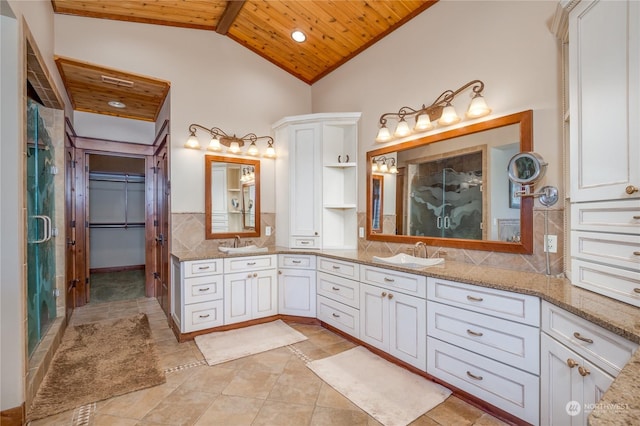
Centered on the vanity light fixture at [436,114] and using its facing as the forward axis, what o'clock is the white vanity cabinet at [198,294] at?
The white vanity cabinet is roughly at 1 o'clock from the vanity light fixture.

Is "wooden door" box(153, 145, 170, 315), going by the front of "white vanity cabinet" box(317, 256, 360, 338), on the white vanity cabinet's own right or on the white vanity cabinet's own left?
on the white vanity cabinet's own right

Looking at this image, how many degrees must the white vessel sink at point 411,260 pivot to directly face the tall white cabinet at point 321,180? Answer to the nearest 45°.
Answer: approximately 90° to its right

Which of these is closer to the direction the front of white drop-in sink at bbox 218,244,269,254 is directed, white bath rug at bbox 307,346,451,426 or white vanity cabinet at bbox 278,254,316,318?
the white bath rug

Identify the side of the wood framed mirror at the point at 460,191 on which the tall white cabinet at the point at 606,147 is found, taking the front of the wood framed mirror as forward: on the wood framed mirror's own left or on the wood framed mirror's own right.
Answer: on the wood framed mirror's own left

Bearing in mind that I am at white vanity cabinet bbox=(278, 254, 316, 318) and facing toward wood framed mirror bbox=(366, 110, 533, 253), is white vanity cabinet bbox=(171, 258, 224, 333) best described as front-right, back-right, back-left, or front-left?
back-right

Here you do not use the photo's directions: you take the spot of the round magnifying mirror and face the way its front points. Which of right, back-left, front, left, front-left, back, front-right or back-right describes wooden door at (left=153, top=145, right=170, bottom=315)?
front-right

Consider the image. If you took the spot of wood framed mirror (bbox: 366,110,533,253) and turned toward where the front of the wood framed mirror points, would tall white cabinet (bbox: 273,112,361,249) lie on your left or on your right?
on your right

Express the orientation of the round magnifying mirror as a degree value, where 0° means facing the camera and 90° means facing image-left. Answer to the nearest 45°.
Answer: approximately 45°

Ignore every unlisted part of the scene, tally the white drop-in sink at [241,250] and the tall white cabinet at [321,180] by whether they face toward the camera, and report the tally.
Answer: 2

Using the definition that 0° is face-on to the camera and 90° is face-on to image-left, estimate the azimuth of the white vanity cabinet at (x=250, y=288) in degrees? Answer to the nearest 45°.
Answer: approximately 315°

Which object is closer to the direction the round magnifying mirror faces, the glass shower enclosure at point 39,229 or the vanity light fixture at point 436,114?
the glass shower enclosure

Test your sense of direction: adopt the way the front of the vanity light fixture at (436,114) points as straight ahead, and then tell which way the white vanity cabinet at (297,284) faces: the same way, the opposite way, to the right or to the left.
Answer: to the left
